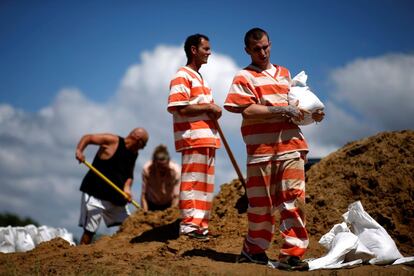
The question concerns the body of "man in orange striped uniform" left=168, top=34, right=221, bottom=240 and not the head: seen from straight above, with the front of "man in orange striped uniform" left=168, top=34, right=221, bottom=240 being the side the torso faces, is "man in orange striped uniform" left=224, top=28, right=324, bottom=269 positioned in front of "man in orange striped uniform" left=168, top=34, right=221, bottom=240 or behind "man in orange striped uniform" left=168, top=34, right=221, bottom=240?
in front

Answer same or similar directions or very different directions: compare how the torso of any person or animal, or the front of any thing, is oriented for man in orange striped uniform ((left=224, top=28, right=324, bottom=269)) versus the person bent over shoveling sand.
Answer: same or similar directions

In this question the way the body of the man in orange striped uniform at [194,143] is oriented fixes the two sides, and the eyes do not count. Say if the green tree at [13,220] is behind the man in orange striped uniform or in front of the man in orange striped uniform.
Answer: behind

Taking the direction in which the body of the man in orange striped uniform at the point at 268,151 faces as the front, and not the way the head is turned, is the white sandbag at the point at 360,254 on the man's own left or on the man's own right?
on the man's own left

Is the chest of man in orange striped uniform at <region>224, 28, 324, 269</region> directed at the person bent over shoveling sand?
no

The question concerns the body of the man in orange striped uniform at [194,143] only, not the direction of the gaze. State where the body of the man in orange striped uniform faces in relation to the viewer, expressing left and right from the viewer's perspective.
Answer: facing the viewer and to the right of the viewer

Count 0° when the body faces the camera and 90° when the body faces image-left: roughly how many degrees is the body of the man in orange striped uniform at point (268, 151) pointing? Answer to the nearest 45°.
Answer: approximately 315°

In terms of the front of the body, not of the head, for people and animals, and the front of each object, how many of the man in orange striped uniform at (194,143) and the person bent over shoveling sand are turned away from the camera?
0

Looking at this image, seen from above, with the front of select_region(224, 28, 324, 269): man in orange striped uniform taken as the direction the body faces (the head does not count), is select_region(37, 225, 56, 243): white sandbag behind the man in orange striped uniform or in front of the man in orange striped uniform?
behind

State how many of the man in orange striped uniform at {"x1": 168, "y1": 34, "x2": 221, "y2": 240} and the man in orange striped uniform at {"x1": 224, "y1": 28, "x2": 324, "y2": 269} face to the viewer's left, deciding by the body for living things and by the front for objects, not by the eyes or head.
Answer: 0

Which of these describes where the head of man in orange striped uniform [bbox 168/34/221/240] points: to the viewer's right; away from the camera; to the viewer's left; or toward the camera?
to the viewer's right

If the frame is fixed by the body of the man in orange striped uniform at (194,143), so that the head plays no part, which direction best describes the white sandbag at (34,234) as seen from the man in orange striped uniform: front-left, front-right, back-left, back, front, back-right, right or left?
back

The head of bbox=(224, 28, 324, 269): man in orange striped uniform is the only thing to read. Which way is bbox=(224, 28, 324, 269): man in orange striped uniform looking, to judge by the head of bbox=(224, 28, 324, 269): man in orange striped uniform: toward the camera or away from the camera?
toward the camera
